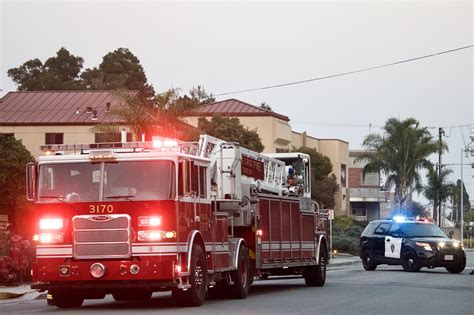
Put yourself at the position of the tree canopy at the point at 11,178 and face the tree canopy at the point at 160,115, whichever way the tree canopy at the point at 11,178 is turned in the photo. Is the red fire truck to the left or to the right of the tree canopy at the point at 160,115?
right

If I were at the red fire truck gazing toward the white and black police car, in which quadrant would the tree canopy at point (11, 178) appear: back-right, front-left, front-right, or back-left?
front-left

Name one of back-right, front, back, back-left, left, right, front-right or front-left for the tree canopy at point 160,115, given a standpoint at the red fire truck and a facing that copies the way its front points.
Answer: back-right

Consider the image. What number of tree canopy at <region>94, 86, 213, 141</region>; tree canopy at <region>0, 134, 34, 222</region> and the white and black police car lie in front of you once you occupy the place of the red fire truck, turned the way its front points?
0

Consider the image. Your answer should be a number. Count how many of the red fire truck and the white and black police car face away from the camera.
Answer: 0

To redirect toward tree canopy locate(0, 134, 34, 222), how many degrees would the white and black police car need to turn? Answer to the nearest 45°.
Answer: approximately 135° to its right

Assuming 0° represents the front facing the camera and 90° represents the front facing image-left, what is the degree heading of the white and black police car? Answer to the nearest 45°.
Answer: approximately 315°

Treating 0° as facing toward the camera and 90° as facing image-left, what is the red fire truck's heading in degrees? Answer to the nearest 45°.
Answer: approximately 45°
